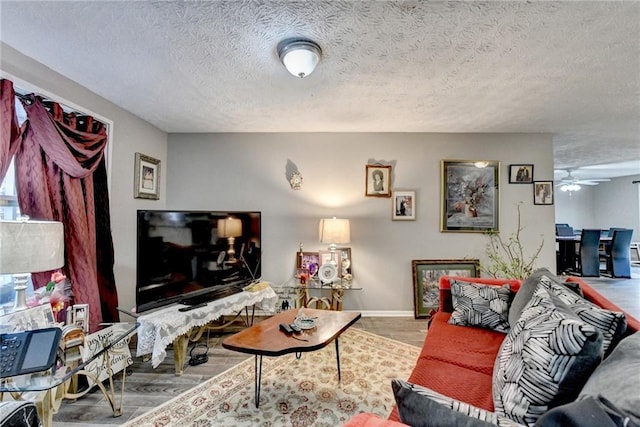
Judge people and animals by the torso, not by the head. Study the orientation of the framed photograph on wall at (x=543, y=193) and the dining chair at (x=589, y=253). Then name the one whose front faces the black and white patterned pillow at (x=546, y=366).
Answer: the framed photograph on wall

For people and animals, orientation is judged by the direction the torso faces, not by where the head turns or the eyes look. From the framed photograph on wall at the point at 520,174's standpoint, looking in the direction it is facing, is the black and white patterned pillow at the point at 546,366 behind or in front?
in front

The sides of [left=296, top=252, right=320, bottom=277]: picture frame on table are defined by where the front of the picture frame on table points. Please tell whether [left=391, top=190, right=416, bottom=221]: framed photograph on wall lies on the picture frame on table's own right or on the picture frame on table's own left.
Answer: on the picture frame on table's own left

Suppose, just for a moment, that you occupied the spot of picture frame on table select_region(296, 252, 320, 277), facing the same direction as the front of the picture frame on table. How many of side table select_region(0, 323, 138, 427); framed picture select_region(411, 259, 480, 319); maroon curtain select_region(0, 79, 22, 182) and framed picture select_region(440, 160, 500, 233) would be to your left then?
2

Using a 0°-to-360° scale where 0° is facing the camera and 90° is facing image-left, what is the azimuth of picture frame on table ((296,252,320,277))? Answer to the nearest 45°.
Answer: approximately 0°

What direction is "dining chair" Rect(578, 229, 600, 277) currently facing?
away from the camera

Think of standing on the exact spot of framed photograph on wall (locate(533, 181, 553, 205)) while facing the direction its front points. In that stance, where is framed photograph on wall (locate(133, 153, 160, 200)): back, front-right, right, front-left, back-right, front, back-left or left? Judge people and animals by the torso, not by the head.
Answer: front-right

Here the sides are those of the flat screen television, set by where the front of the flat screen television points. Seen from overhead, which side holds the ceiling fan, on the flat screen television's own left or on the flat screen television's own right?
on the flat screen television's own left

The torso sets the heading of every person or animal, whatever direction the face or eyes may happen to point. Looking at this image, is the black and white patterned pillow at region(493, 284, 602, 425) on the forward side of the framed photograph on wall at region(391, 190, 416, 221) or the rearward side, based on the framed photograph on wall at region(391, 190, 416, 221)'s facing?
on the forward side

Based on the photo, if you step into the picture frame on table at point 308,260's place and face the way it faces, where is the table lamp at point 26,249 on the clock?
The table lamp is roughly at 1 o'clock from the picture frame on table.

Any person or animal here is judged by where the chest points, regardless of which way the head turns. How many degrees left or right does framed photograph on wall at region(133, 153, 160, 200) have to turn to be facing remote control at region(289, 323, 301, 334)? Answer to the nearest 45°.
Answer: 0° — it already faces it

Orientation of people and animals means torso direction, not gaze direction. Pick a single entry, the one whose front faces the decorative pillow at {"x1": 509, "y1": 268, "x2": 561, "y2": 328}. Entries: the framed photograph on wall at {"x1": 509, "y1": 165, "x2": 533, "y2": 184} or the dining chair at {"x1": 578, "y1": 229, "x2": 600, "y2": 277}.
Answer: the framed photograph on wall

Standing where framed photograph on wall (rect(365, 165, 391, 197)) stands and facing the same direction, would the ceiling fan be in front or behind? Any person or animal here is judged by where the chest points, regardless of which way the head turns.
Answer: behind

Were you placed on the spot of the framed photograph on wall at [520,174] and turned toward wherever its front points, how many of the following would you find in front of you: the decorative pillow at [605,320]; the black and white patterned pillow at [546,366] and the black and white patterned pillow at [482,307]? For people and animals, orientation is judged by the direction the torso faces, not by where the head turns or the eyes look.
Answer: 3
